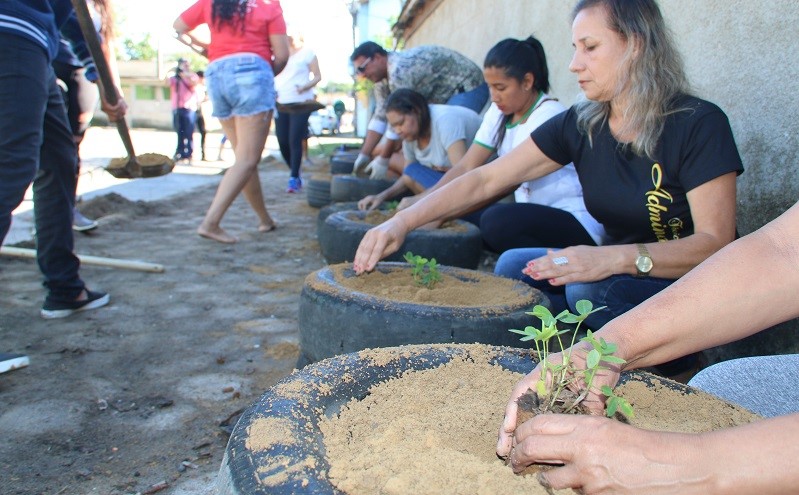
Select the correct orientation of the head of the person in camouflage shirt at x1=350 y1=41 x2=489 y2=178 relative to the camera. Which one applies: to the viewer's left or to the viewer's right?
to the viewer's left

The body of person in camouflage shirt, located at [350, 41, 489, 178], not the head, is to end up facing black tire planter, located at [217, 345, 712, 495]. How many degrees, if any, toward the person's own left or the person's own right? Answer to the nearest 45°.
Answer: approximately 90° to the person's own left

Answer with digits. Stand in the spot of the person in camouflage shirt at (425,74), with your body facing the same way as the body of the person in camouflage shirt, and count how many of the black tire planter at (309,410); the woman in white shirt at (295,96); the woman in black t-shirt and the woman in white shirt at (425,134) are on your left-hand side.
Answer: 3

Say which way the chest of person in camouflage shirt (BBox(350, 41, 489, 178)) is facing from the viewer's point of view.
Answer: to the viewer's left

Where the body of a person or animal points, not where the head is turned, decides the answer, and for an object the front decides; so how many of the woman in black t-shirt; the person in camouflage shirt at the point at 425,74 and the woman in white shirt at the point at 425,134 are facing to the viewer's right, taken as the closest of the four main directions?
0

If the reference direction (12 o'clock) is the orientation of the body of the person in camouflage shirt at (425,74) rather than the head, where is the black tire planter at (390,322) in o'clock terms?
The black tire planter is roughly at 9 o'clock from the person in camouflage shirt.

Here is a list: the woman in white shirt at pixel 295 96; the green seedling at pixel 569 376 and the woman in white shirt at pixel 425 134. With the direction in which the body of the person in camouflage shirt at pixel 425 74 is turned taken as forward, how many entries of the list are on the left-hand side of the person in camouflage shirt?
2

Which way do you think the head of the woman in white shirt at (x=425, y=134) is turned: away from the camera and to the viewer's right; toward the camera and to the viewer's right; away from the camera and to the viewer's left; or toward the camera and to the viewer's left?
toward the camera and to the viewer's left

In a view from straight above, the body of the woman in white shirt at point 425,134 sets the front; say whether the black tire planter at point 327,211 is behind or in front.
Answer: in front

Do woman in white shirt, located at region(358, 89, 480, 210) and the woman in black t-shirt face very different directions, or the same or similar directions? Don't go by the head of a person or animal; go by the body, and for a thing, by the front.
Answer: same or similar directions

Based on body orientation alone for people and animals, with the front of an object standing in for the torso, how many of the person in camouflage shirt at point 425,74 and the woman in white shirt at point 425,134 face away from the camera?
0

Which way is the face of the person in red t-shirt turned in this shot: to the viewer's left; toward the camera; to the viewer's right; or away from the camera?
away from the camera

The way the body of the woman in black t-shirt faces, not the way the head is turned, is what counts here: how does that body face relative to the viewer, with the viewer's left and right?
facing the viewer and to the left of the viewer

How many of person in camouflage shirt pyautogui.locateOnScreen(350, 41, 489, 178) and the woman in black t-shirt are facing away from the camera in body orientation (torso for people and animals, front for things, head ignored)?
0

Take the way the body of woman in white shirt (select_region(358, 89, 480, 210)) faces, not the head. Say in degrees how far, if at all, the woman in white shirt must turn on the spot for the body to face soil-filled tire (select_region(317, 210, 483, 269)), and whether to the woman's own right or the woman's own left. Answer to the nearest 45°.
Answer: approximately 45° to the woman's own left

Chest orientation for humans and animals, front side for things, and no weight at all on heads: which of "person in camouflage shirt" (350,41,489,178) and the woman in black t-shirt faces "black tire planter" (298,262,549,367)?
the woman in black t-shirt

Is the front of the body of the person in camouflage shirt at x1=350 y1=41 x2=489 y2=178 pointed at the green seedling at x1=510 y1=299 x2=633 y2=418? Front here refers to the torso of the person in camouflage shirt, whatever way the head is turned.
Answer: no
